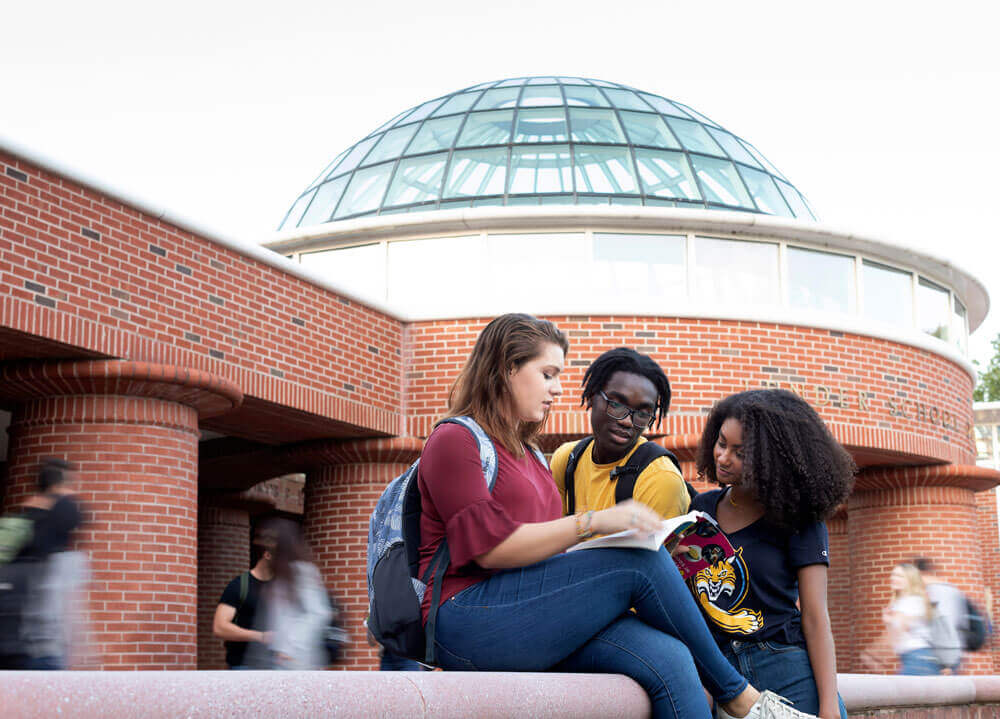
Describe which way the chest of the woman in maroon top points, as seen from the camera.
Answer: to the viewer's right

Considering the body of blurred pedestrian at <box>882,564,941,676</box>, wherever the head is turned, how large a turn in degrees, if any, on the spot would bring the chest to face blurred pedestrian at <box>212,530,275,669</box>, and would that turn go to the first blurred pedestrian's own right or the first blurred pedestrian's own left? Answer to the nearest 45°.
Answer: approximately 45° to the first blurred pedestrian's own left

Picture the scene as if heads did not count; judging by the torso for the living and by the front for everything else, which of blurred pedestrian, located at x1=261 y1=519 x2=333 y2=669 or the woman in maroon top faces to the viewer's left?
the blurred pedestrian

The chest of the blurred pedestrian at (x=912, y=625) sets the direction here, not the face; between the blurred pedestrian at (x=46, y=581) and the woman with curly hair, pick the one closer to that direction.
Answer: the blurred pedestrian

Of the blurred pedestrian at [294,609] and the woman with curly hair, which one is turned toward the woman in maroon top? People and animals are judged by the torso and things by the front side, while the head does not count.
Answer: the woman with curly hair

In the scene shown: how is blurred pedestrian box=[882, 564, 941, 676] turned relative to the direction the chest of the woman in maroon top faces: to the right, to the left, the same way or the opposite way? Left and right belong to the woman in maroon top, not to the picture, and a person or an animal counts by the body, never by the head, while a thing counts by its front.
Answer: the opposite way

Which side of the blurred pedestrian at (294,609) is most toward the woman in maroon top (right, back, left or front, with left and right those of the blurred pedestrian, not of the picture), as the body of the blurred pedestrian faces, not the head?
left

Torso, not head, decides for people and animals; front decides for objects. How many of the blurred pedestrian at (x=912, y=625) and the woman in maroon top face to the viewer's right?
1

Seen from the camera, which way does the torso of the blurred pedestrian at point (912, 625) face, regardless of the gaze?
to the viewer's left

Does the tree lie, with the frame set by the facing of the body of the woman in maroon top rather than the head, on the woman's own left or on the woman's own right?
on the woman's own left

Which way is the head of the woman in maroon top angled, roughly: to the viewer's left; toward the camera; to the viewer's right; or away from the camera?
to the viewer's right

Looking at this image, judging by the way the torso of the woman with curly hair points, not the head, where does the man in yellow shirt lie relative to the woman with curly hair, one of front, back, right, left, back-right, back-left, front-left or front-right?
right

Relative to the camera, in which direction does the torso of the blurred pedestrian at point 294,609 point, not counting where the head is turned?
to the viewer's left
